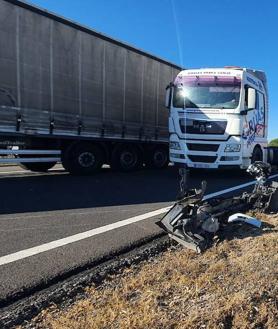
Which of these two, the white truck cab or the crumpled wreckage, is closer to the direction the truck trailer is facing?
the crumpled wreckage

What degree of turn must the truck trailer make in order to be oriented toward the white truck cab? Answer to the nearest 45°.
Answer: approximately 135° to its left

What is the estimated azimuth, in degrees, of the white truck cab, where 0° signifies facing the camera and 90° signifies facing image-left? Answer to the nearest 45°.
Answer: approximately 45°

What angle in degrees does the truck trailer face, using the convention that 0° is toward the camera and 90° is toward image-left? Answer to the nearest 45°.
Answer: approximately 45°

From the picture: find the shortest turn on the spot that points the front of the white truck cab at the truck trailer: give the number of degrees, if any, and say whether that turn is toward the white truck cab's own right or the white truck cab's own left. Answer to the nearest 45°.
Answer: approximately 45° to the white truck cab's own right

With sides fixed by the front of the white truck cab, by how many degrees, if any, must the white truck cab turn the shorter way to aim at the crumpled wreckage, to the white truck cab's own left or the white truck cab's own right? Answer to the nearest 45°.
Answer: approximately 45° to the white truck cab's own left
